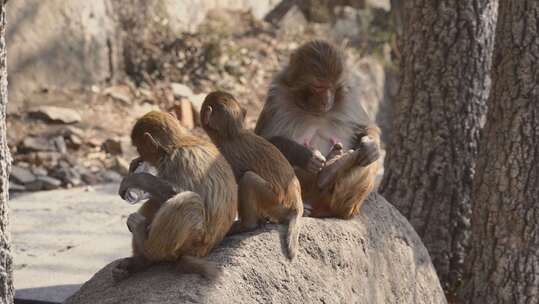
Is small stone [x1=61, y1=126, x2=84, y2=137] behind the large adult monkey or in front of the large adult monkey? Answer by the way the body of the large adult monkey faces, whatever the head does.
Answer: behind

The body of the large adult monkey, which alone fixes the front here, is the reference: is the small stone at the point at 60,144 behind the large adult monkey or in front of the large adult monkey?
behind

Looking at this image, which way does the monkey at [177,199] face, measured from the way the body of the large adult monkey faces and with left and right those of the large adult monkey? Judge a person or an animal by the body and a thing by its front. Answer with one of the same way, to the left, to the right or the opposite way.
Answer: to the right

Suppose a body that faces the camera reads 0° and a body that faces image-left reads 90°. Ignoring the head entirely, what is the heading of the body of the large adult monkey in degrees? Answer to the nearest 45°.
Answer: approximately 0°

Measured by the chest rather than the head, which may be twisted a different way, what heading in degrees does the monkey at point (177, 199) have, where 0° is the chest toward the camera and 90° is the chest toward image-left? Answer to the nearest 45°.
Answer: approximately 90°

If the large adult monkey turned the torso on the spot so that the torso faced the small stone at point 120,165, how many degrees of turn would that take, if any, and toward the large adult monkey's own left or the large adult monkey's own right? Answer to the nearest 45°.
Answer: approximately 135° to the large adult monkey's own right

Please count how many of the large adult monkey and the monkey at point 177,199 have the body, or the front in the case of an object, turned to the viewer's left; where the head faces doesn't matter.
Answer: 1

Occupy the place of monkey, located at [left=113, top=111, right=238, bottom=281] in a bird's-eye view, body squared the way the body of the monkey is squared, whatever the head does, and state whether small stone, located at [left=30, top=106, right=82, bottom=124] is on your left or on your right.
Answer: on your right

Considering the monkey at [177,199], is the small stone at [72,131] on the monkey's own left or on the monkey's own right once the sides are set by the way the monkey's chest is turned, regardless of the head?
on the monkey's own right

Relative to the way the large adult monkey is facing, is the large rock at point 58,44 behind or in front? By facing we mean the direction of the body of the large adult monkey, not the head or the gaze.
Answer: behind

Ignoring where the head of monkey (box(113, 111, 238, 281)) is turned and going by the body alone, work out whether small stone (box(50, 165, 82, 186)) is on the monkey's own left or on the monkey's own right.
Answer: on the monkey's own right
